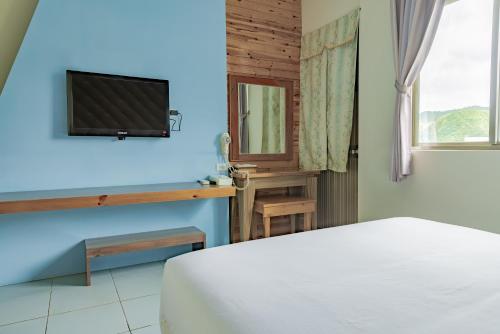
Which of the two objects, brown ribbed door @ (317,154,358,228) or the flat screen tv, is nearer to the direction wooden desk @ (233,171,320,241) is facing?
the flat screen tv

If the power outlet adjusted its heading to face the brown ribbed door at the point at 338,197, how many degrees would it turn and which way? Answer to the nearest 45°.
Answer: approximately 90° to its left

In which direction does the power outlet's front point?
toward the camera

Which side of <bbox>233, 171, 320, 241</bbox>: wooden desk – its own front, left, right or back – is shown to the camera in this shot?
front

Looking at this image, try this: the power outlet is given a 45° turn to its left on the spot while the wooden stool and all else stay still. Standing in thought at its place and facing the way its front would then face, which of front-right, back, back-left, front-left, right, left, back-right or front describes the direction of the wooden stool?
front-left

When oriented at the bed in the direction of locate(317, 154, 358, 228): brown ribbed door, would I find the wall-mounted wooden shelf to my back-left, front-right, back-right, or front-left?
front-left

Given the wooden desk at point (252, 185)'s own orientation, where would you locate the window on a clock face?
The window is roughly at 10 o'clock from the wooden desk.

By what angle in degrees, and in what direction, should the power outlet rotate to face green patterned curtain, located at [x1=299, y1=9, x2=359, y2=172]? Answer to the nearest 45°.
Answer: approximately 90° to its left

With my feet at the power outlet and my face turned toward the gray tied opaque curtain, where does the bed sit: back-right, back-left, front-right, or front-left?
front-right

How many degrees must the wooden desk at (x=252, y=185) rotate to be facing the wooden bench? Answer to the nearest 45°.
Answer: approximately 45° to its right

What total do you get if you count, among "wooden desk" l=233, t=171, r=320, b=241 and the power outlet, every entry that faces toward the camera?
2

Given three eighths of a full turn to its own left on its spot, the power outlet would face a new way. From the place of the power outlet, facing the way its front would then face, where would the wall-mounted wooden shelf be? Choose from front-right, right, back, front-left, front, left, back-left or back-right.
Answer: back

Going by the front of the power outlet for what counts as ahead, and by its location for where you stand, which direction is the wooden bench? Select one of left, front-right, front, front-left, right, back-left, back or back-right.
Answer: front-right

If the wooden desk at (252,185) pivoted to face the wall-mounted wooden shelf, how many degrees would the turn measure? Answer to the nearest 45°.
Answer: approximately 45° to its right
